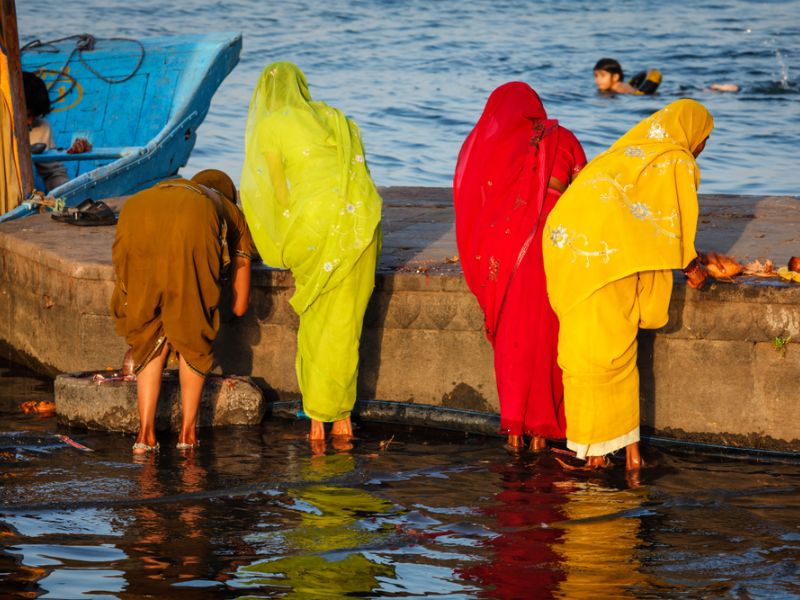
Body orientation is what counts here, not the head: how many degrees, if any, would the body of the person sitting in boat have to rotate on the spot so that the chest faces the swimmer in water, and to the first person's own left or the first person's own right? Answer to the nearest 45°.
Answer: approximately 45° to the first person's own left

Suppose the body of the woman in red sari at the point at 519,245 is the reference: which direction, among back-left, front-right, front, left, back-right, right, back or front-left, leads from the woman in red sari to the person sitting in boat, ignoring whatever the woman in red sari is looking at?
front-left

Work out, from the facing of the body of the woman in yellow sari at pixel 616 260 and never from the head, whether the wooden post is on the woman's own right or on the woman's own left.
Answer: on the woman's own left

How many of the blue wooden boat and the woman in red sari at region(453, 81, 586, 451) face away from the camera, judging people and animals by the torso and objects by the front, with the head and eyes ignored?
1

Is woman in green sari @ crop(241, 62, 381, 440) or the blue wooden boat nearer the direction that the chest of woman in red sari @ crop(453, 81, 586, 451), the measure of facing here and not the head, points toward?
the blue wooden boat

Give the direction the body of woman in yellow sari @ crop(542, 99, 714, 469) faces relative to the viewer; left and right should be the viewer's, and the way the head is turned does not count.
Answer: facing away from the viewer and to the right of the viewer

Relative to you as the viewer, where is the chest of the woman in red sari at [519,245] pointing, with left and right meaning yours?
facing away from the viewer

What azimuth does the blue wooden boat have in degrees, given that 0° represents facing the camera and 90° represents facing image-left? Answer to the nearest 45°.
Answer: approximately 270°

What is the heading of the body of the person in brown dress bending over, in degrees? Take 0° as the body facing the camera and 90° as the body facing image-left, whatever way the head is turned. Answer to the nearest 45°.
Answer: approximately 225°

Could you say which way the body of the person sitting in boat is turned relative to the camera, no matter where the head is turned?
to the viewer's right

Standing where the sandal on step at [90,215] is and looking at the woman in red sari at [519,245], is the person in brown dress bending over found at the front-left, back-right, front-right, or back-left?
front-right

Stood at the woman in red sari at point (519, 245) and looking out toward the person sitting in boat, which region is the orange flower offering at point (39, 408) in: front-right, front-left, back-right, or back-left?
front-left

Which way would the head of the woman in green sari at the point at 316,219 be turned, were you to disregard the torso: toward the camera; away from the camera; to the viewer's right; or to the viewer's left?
away from the camera
